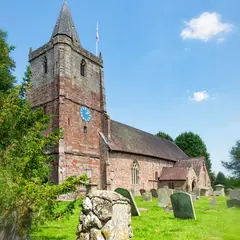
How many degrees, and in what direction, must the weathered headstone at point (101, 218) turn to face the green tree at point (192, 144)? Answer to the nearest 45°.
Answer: approximately 180°

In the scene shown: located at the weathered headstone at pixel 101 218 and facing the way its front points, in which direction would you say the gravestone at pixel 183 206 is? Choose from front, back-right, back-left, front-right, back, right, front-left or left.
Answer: back-left

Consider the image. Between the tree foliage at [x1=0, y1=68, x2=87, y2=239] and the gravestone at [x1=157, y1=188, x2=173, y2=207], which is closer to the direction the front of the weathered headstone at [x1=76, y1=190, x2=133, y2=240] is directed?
the tree foliage

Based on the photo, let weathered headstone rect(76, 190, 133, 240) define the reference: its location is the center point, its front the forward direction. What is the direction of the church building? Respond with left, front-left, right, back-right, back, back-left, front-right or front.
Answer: back

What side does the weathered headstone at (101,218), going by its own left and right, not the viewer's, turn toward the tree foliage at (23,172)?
right

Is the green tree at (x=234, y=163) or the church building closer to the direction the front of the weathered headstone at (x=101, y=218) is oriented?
the green tree
